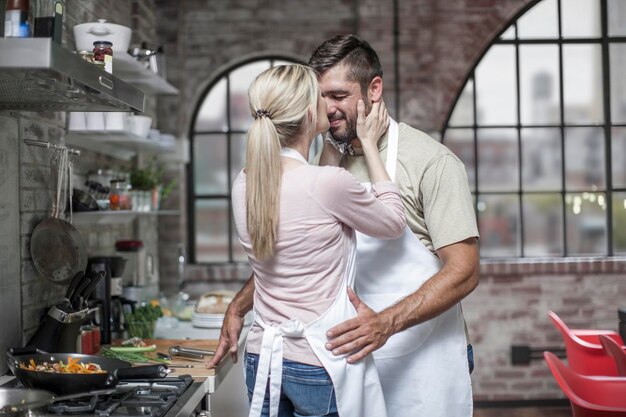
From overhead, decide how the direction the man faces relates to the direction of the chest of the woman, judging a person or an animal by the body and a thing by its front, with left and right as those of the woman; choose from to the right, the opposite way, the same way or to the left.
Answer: the opposite way

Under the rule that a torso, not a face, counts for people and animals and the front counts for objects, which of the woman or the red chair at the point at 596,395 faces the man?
the woman

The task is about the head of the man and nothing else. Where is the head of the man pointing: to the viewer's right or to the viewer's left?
to the viewer's left

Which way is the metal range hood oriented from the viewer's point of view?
to the viewer's right

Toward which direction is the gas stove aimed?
to the viewer's right

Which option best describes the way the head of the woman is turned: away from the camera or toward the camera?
away from the camera
